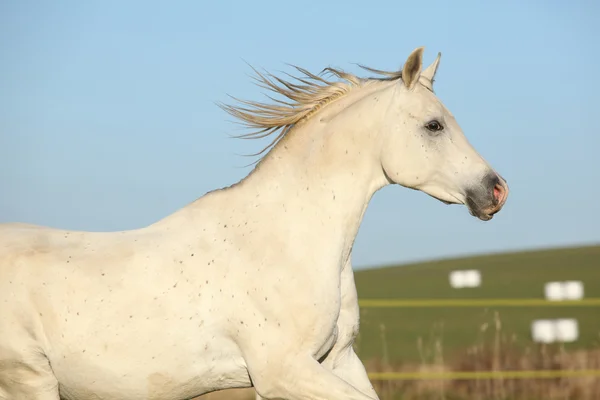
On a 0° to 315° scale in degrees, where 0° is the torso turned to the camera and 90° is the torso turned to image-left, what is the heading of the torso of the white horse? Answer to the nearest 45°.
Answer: approximately 270°
